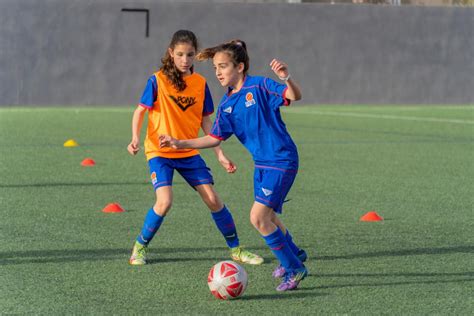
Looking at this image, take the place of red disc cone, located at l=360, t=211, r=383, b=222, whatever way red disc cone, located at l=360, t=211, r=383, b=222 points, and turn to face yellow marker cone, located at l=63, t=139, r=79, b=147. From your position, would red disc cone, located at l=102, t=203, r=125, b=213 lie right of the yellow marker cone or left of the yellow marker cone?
left

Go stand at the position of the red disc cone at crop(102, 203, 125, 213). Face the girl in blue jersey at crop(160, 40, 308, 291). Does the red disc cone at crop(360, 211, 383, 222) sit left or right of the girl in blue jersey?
left

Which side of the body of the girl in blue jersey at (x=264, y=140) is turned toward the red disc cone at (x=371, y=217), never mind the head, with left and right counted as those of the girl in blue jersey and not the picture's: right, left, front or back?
back

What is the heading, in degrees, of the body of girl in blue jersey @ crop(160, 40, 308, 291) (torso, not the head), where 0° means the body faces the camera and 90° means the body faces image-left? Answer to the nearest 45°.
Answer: approximately 45°

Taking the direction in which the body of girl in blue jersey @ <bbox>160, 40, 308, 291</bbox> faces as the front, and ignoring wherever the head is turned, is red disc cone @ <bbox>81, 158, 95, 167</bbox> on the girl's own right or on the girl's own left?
on the girl's own right

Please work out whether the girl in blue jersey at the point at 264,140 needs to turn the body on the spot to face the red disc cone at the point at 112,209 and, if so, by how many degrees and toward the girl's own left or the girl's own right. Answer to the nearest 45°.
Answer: approximately 90° to the girl's own right
